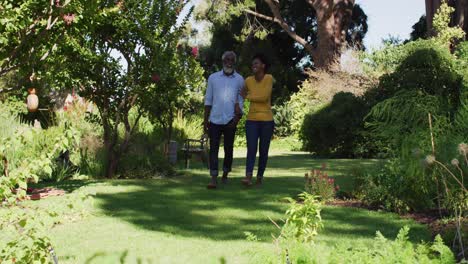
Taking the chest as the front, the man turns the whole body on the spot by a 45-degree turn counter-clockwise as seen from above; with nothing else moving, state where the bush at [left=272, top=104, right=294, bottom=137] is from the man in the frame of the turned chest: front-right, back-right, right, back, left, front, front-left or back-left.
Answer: back-left

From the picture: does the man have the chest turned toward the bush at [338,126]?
no

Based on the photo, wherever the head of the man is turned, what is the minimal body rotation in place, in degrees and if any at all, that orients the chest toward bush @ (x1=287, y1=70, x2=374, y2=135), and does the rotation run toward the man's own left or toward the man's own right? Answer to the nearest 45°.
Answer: approximately 180°

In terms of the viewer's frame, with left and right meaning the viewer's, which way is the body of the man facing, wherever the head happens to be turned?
facing the viewer

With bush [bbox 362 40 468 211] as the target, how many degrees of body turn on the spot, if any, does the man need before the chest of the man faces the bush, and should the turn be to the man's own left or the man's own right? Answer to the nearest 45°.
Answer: approximately 45° to the man's own left

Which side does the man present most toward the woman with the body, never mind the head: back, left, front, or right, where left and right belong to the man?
left

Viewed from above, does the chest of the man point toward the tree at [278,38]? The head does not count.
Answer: no

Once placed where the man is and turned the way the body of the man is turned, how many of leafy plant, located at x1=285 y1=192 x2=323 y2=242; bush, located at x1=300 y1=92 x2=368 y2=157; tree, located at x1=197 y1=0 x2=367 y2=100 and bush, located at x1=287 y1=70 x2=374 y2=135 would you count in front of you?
1

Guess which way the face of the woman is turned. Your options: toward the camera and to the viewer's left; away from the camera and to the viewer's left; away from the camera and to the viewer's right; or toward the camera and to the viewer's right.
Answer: toward the camera and to the viewer's left

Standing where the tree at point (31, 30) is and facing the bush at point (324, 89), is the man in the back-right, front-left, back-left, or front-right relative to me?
front-right

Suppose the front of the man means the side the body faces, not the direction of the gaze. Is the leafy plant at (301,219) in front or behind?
in front

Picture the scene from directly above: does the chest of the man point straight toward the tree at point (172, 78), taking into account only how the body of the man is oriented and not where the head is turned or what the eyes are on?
no

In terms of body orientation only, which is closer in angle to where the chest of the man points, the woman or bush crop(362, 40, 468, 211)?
the bush
